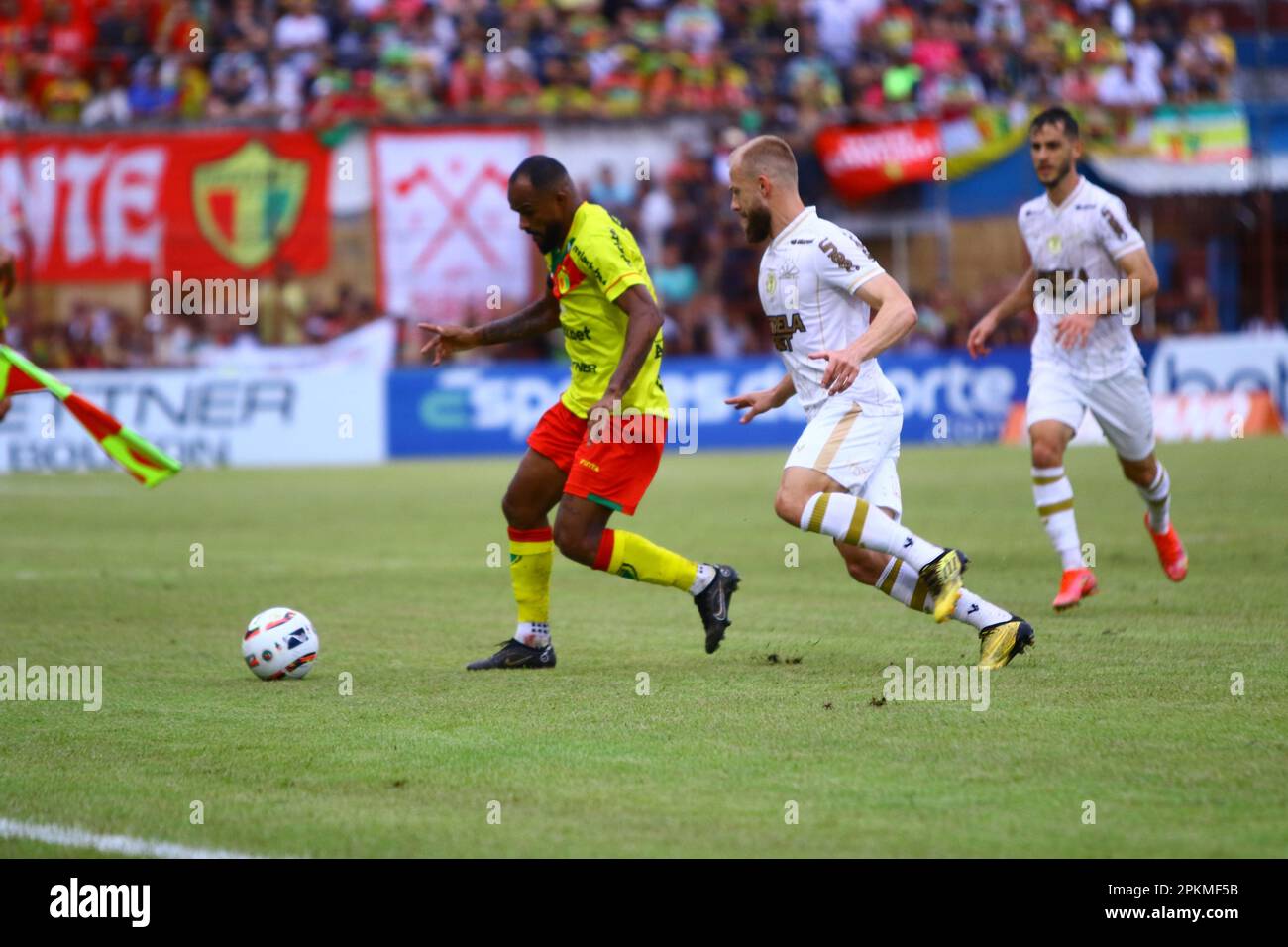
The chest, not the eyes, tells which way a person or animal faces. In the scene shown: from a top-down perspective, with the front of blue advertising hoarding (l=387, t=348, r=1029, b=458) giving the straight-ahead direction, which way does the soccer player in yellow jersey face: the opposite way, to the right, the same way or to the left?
to the right

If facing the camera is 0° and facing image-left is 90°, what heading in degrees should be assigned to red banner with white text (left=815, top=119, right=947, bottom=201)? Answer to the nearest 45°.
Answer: approximately 0°

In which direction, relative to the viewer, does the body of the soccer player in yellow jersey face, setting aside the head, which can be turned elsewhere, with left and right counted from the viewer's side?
facing to the left of the viewer

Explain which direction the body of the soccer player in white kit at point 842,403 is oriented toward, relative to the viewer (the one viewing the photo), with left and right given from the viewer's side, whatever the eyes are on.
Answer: facing to the left of the viewer

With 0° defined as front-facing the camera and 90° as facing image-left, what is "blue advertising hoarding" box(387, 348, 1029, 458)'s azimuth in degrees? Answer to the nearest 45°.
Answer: approximately 0°

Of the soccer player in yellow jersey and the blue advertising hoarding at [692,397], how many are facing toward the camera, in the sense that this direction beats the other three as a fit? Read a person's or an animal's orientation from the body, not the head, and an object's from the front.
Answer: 1

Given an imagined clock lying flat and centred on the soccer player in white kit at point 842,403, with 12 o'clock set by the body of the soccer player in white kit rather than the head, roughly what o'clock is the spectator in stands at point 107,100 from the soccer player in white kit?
The spectator in stands is roughly at 2 o'clock from the soccer player in white kit.

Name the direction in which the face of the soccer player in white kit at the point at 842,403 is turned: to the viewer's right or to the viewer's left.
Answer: to the viewer's left

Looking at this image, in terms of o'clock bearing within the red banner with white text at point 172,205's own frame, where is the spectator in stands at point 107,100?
The spectator in stands is roughly at 5 o'clock from the red banner with white text.

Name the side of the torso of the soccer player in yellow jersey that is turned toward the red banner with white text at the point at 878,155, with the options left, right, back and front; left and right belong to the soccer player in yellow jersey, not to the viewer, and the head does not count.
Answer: right

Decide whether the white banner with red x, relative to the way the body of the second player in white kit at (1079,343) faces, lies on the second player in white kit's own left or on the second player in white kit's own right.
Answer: on the second player in white kit's own right
